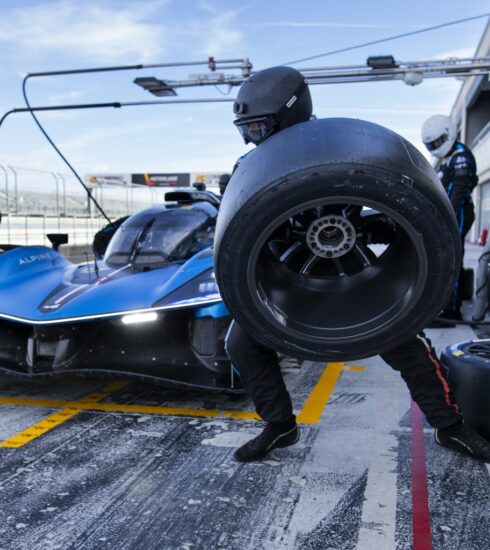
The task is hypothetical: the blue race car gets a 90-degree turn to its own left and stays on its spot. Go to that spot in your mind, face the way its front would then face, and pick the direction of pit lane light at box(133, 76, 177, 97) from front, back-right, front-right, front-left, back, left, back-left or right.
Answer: back-left

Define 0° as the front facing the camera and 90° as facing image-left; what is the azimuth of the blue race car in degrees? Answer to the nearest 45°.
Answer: approximately 45°

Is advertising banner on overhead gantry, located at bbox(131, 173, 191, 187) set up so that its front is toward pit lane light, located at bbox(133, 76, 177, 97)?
yes

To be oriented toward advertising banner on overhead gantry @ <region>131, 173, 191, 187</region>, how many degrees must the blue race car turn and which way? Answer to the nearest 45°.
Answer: approximately 135° to its right

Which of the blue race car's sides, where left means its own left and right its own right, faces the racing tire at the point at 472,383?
left

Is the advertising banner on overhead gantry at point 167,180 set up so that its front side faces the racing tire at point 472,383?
yes

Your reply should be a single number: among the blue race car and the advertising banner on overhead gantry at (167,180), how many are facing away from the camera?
0
